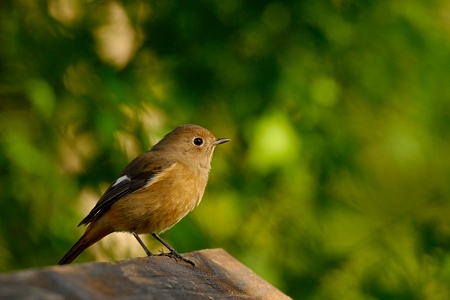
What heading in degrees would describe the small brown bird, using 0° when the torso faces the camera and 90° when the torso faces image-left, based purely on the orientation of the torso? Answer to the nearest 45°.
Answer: approximately 270°
